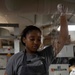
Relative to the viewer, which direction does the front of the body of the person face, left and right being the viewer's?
facing the viewer and to the right of the viewer
